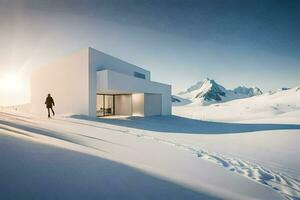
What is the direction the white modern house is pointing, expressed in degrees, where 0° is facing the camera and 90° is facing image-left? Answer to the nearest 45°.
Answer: approximately 315°
